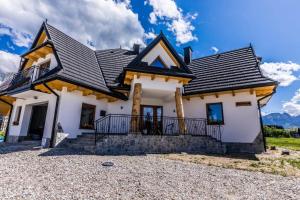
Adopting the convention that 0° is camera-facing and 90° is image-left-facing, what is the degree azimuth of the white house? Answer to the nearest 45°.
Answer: approximately 0°
